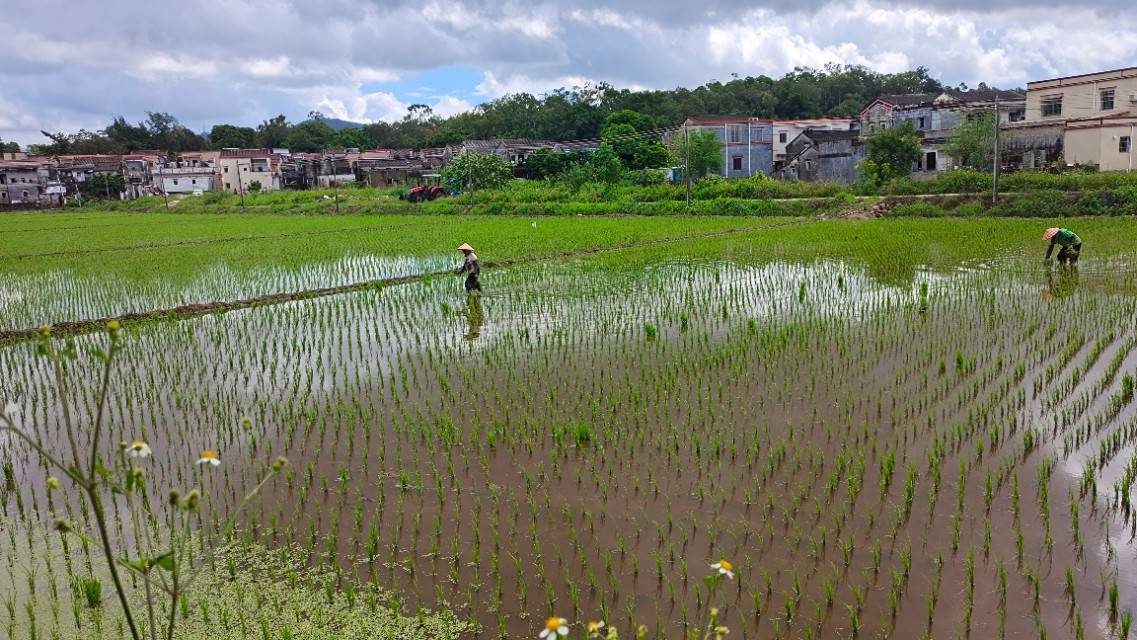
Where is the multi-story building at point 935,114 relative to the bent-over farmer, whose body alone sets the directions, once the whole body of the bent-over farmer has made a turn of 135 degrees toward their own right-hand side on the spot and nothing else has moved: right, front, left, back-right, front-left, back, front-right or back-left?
front-left

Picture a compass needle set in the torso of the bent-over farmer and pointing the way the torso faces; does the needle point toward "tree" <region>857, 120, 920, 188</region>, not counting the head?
no

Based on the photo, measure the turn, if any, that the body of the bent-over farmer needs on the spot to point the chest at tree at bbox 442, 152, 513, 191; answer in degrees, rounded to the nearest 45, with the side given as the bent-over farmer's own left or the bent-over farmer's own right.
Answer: approximately 45° to the bent-over farmer's own right

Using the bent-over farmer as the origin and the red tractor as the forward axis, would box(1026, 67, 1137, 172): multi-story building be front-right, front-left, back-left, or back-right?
front-right

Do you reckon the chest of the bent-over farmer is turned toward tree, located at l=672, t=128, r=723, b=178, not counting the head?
no

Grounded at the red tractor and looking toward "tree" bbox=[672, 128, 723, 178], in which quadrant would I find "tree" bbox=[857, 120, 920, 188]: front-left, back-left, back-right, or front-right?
front-right

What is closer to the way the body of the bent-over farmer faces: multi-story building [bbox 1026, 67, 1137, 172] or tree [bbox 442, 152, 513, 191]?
the tree

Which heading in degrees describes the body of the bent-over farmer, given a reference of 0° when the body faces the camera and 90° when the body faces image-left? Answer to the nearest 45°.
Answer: approximately 90°

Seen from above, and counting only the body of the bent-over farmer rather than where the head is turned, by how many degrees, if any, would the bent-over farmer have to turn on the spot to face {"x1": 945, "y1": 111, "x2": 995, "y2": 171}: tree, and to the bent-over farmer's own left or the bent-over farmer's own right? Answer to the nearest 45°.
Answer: approximately 90° to the bent-over farmer's own right

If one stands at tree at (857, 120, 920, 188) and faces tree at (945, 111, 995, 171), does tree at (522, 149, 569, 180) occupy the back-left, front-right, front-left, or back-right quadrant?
back-left

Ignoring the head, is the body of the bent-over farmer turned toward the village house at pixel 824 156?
no

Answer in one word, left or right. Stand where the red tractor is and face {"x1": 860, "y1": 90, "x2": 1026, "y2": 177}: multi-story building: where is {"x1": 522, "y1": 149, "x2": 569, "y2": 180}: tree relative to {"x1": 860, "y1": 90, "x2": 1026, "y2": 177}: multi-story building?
left

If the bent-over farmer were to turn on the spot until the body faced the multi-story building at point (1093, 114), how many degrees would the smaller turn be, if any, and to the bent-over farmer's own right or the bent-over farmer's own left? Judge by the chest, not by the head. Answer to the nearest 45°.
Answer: approximately 90° to the bent-over farmer's own right

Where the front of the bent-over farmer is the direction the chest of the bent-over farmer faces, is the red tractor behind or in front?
in front
